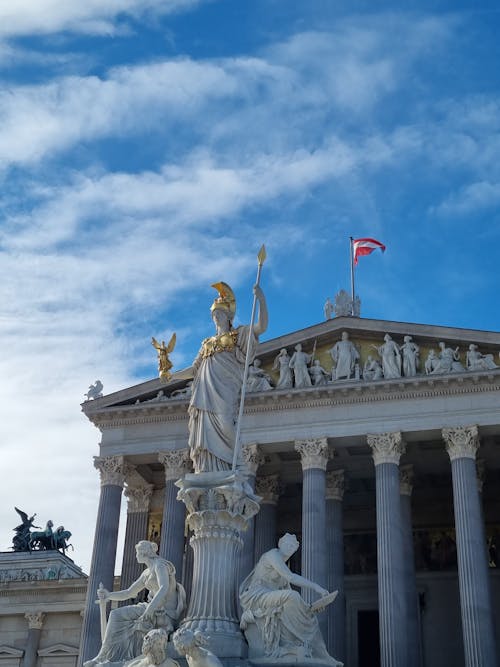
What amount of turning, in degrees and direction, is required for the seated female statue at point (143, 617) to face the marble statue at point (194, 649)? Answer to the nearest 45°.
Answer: approximately 90° to its left

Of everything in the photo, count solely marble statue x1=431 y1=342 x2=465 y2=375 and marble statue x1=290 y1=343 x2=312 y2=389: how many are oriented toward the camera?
2

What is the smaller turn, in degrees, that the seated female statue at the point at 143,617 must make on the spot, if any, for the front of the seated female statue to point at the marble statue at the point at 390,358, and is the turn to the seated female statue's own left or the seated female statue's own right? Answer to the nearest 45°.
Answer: approximately 135° to the seated female statue's own right

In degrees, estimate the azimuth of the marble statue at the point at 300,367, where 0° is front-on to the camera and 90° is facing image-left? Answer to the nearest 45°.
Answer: approximately 0°

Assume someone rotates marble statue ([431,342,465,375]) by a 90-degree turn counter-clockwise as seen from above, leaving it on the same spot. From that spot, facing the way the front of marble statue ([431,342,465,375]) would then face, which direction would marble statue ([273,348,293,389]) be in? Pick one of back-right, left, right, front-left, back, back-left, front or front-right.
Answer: back

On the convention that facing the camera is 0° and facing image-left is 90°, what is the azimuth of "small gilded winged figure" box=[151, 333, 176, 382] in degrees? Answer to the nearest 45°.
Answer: approximately 45°

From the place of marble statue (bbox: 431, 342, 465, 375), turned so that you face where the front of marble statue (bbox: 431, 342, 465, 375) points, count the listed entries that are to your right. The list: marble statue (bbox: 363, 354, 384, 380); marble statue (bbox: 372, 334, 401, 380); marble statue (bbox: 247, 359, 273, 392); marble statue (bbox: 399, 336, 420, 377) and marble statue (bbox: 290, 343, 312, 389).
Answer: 5

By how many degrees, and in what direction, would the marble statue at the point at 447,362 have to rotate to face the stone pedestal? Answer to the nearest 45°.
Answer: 0° — it already faces it

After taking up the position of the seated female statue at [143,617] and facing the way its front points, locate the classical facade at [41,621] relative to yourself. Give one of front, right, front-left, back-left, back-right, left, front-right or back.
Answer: right

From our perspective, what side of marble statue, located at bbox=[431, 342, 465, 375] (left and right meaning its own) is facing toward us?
front

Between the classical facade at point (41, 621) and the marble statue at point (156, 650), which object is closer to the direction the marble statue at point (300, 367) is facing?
the marble statue

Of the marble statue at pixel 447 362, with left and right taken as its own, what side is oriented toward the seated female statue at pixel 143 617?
front
